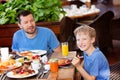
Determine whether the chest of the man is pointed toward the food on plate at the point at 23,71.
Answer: yes

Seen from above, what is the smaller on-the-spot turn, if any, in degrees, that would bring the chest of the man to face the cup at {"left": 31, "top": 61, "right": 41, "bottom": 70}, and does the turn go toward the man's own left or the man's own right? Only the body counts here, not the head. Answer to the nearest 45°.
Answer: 0° — they already face it

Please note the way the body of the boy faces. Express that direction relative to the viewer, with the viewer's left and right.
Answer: facing the viewer and to the left of the viewer

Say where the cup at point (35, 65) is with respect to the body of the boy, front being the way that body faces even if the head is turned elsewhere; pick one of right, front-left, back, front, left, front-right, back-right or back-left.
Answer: front-right

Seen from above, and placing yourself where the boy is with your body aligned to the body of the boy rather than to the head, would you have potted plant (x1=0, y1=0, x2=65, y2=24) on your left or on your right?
on your right

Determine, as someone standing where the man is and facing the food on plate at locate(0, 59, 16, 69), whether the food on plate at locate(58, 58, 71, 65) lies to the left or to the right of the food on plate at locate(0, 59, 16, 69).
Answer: left

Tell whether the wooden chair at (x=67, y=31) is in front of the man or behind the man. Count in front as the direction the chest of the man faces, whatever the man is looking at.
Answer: behind

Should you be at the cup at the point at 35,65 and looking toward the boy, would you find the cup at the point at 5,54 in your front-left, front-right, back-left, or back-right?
back-left

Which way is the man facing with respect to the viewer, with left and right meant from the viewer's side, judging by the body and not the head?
facing the viewer

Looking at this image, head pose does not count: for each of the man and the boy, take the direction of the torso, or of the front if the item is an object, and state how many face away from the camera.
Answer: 0

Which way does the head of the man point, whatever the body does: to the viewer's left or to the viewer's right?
to the viewer's right

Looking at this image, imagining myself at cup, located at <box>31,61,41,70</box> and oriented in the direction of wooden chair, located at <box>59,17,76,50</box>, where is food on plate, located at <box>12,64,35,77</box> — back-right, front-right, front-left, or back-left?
back-left

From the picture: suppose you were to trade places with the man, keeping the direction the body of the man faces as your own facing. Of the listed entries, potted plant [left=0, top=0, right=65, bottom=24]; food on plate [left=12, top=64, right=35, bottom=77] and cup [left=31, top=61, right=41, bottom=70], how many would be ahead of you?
2

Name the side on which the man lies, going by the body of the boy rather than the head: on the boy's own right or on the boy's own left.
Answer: on the boy's own right

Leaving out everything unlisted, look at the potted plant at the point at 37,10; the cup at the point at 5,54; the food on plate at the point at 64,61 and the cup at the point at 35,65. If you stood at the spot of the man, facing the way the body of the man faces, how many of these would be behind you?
1

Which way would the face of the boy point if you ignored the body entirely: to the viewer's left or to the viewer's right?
to the viewer's left
